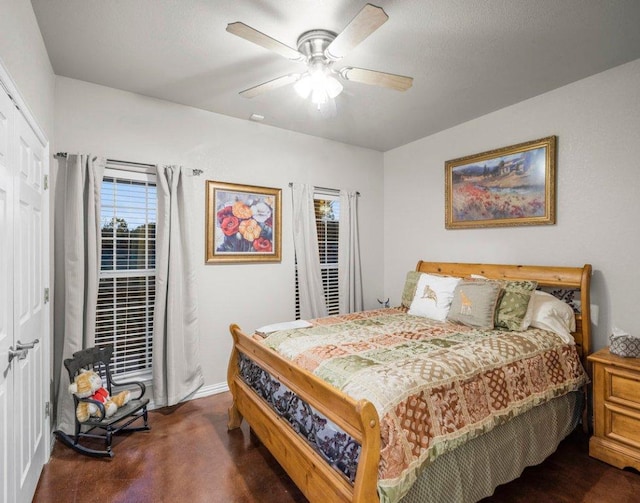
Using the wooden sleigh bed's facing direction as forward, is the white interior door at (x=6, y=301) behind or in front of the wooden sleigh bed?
in front

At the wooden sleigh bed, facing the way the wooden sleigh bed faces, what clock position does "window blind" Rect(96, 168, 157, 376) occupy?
The window blind is roughly at 2 o'clock from the wooden sleigh bed.

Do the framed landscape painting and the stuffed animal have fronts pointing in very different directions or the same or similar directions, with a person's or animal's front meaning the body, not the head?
very different directions

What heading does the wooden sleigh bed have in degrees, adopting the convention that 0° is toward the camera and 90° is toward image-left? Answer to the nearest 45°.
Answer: approximately 45°

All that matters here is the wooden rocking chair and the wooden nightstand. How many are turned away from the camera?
0

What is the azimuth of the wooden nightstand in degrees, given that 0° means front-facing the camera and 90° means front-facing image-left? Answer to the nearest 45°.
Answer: approximately 45°

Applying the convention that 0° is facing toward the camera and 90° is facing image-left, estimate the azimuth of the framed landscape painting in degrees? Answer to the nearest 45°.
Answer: approximately 45°

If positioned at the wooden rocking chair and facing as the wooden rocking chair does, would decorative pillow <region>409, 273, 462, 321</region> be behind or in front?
in front

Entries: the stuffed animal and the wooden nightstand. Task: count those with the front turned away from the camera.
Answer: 0

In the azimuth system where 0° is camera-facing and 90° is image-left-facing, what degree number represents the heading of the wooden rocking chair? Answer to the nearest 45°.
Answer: approximately 315°
